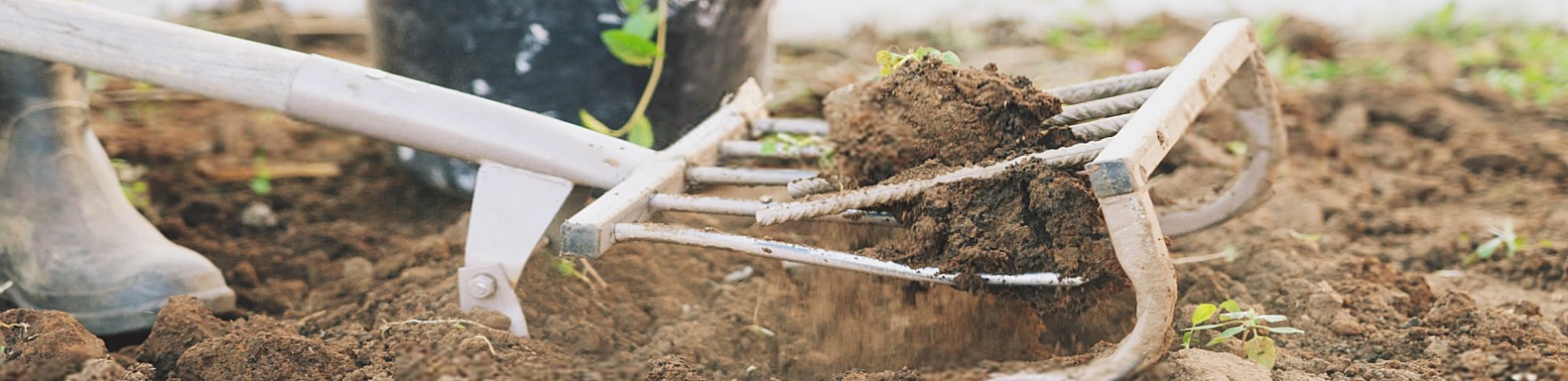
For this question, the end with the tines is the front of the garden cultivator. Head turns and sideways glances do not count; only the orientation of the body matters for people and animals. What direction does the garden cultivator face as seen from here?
to the viewer's right

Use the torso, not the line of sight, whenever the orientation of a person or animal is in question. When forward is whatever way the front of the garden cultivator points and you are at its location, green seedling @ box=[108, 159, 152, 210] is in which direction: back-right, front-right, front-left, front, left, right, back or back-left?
back-left

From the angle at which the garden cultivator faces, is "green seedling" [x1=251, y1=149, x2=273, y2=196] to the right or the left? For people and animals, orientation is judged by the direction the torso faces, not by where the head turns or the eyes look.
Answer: on its left

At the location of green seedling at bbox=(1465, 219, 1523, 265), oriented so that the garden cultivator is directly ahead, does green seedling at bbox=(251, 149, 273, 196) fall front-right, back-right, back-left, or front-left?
front-right

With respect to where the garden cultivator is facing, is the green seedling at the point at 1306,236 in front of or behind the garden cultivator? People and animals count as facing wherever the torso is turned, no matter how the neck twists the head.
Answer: in front

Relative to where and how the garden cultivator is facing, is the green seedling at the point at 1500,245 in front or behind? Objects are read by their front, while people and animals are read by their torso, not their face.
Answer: in front

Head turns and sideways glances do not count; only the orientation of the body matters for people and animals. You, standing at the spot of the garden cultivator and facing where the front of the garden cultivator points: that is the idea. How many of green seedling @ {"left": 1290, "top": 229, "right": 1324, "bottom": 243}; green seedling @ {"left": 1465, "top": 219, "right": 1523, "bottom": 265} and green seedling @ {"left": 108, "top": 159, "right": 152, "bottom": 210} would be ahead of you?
2

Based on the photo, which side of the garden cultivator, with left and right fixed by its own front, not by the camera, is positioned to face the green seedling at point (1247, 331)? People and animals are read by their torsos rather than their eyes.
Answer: front

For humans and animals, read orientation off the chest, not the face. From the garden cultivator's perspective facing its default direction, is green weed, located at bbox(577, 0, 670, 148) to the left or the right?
on its left
